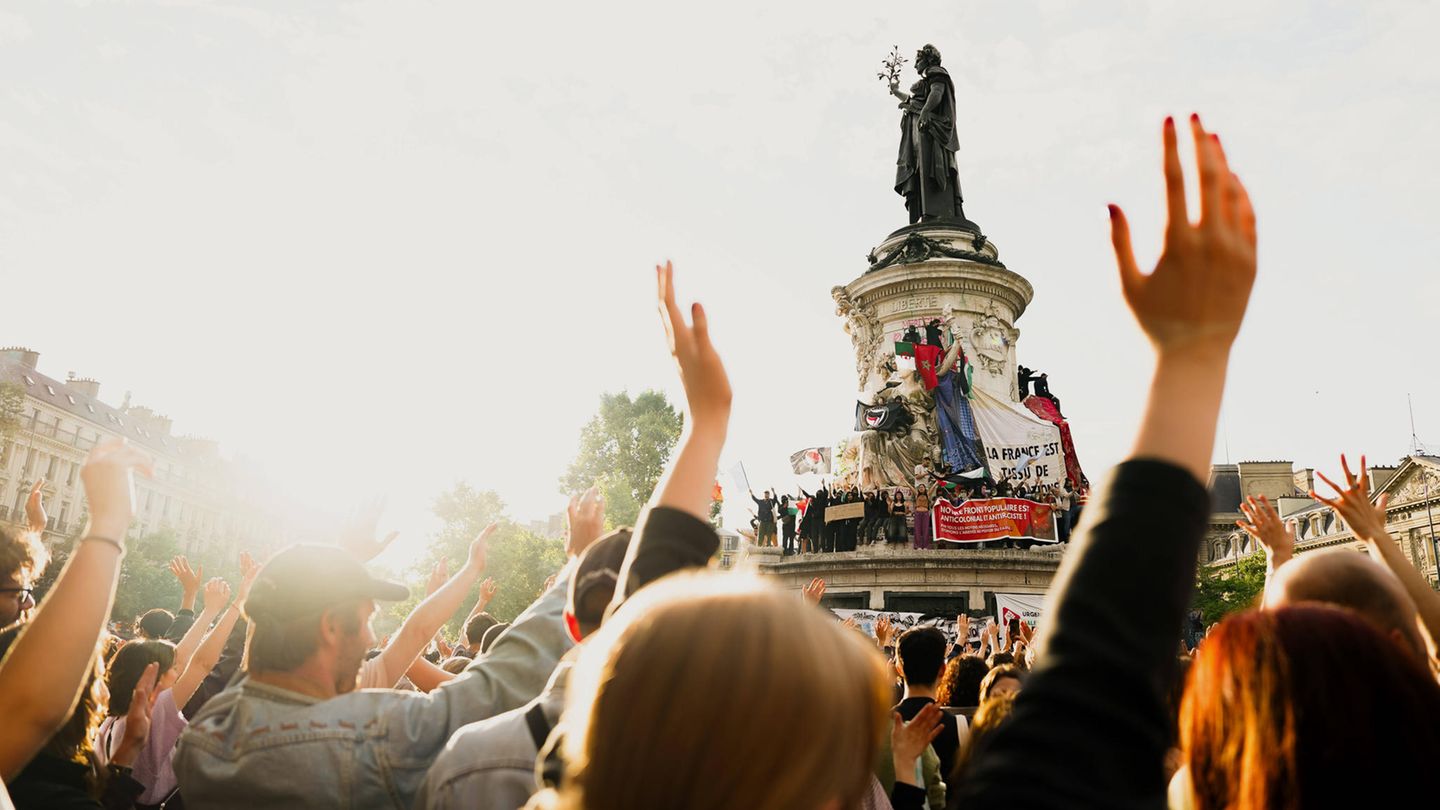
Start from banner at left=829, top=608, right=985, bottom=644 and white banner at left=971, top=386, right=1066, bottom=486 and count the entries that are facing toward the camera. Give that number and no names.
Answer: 2

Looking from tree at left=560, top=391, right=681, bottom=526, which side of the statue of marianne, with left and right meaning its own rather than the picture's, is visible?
right

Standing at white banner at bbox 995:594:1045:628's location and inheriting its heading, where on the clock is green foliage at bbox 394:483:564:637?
The green foliage is roughly at 4 o'clock from the white banner.

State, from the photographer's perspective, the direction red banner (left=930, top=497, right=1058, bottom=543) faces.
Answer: facing the viewer

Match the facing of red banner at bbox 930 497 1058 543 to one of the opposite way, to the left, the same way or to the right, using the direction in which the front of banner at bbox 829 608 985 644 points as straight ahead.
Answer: the same way

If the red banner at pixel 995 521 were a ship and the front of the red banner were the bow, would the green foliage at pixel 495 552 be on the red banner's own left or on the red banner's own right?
on the red banner's own right

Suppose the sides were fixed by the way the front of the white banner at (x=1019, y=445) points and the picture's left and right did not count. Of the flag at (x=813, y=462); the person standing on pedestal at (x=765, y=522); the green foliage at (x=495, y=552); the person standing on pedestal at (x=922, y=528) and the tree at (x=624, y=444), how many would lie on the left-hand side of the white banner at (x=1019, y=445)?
0

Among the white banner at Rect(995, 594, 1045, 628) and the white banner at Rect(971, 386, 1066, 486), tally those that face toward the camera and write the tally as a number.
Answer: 2

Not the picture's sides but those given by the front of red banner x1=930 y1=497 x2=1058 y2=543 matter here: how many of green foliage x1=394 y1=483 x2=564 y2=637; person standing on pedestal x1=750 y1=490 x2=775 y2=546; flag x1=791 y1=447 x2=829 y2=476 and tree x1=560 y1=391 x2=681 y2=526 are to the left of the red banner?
0

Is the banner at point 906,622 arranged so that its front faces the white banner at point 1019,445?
no

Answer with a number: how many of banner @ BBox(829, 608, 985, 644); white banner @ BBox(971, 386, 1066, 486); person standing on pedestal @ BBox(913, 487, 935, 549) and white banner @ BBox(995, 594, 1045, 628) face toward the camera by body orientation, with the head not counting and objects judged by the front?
4

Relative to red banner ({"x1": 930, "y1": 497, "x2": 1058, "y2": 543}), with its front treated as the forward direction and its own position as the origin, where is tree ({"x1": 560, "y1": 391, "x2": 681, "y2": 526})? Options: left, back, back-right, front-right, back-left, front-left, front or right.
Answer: back-right

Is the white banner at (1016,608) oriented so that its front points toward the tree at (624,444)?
no

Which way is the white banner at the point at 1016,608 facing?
toward the camera

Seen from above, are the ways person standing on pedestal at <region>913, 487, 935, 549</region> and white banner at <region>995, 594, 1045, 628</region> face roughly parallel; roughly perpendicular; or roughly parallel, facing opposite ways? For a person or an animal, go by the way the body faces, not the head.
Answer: roughly parallel
